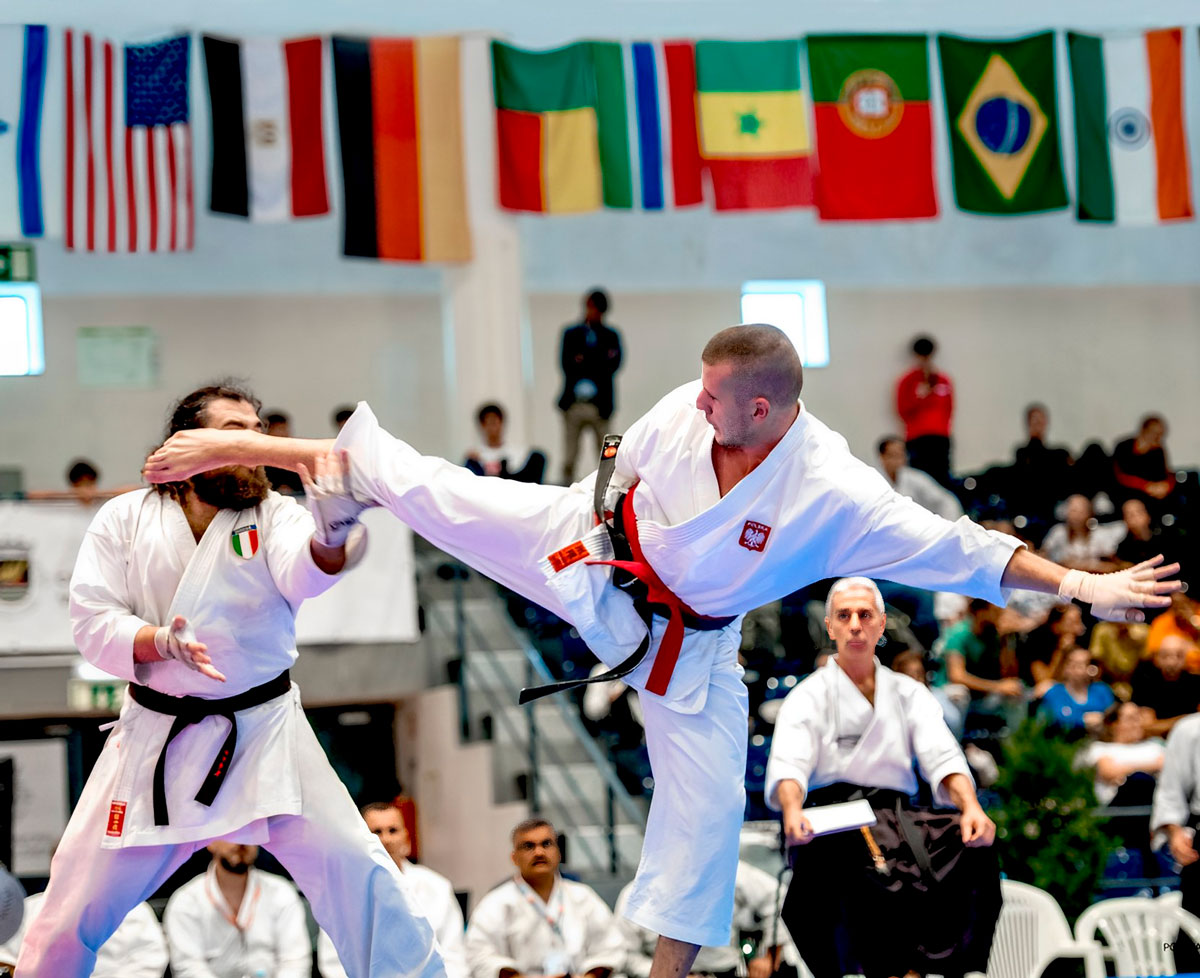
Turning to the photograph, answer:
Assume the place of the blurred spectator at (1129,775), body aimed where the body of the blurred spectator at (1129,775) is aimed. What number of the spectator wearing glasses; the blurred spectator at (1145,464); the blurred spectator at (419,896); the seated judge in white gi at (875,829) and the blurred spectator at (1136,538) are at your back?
2

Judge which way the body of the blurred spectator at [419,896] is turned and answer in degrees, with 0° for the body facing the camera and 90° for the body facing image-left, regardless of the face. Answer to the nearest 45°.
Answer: approximately 0°

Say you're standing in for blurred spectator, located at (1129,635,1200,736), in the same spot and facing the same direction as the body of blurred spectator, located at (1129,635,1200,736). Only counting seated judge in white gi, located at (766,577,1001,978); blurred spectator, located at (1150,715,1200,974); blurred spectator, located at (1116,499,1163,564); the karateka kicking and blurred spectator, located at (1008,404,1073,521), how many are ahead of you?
3

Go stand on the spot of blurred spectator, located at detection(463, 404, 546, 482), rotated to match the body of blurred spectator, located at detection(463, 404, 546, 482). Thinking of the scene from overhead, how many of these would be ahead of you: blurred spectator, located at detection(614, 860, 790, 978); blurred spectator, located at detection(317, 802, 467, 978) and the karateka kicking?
3

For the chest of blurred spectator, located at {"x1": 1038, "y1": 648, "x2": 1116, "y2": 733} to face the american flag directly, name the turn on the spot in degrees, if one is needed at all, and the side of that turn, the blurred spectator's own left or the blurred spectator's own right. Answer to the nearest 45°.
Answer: approximately 90° to the blurred spectator's own right

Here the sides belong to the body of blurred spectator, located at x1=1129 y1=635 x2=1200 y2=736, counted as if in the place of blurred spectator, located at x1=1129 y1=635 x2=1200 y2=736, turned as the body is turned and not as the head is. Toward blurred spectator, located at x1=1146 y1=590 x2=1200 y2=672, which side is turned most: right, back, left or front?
back

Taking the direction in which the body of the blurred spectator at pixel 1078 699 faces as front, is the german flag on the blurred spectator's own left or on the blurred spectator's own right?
on the blurred spectator's own right
